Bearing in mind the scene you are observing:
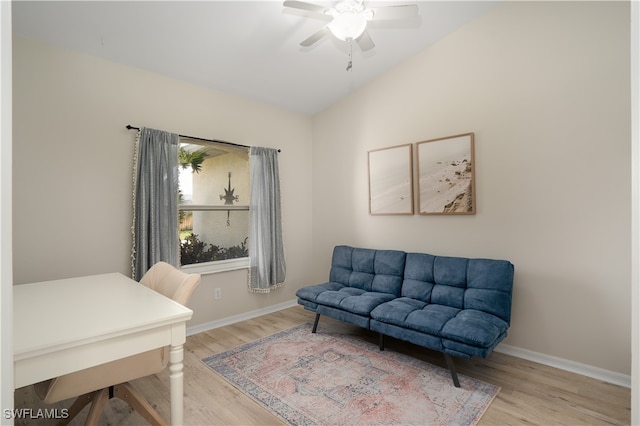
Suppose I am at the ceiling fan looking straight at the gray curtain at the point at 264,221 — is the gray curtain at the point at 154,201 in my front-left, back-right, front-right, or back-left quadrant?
front-left

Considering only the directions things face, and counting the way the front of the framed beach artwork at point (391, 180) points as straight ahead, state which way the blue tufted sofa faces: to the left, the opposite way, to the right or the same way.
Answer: the same way

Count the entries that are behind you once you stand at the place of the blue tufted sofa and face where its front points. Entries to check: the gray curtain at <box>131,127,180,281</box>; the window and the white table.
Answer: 0

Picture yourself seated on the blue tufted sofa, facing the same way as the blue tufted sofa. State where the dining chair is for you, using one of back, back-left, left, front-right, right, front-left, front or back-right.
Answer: front

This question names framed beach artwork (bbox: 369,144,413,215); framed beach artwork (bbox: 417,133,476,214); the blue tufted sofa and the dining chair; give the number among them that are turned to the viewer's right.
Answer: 0

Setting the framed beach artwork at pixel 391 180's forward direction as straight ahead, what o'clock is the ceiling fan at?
The ceiling fan is roughly at 11 o'clock from the framed beach artwork.

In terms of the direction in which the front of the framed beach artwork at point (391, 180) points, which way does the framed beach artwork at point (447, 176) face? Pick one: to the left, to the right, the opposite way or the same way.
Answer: the same way

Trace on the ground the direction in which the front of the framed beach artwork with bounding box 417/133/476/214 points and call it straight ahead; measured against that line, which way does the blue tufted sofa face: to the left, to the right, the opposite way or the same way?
the same way

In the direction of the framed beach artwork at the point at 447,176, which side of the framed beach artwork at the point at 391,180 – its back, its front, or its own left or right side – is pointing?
left

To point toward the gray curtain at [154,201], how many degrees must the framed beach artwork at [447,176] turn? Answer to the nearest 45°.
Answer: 0° — it already faces it

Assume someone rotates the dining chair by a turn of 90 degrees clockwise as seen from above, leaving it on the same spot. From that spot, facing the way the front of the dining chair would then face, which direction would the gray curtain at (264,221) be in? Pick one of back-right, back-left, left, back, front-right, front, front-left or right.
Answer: right

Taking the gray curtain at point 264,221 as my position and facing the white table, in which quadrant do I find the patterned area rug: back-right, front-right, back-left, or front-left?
front-left

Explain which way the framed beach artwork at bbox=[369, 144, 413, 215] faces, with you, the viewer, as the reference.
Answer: facing the viewer and to the left of the viewer
